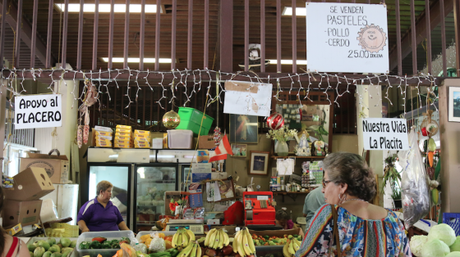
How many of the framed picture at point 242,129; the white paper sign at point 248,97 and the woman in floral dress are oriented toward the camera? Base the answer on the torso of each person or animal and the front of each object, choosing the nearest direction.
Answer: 2

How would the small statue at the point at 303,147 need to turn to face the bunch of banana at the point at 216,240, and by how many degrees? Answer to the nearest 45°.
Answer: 0° — it already faces it

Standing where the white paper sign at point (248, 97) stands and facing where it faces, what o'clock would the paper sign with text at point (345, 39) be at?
The paper sign with text is roughly at 9 o'clock from the white paper sign.

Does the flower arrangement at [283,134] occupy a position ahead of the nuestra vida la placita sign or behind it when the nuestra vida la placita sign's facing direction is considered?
behind

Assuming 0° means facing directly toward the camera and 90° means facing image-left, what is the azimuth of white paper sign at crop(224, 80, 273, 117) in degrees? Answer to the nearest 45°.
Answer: approximately 0°

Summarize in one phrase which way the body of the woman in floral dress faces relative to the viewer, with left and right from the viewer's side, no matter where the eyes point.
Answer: facing away from the viewer and to the left of the viewer

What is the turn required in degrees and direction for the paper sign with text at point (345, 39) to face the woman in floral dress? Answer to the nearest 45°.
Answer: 0° — it already faces them

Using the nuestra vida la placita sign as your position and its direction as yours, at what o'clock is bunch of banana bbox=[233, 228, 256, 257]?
The bunch of banana is roughly at 2 o'clock from the nuestra vida la placita sign.
